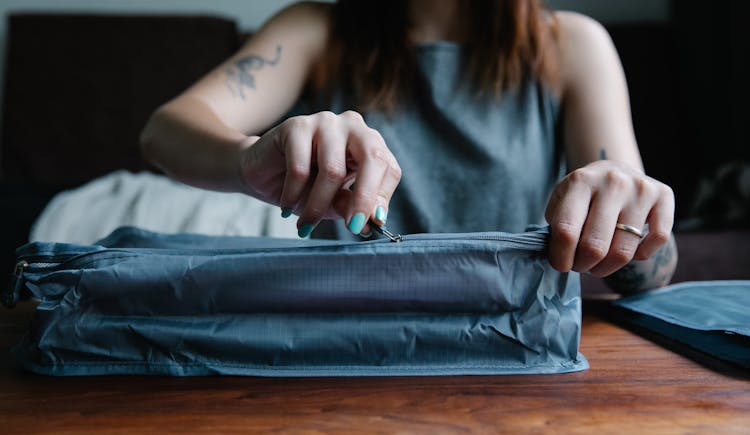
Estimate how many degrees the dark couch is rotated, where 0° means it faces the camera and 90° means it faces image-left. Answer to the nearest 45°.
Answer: approximately 0°

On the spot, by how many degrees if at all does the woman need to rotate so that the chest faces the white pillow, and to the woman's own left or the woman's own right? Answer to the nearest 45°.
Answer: approximately 135° to the woman's own right

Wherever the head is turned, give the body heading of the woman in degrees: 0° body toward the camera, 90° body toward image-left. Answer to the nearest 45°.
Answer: approximately 0°

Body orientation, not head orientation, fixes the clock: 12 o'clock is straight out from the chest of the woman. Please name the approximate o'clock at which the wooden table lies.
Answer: The wooden table is roughly at 12 o'clock from the woman.
